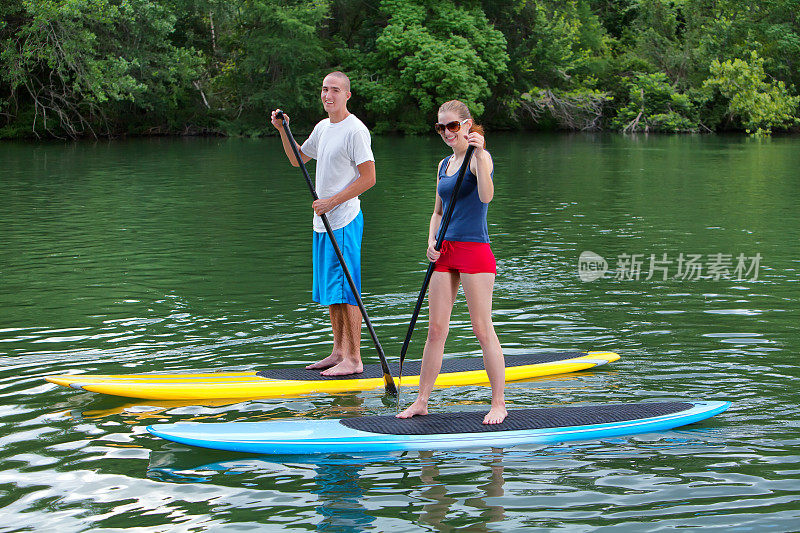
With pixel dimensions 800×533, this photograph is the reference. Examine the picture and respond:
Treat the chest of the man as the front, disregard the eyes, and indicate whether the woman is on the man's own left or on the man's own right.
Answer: on the man's own left

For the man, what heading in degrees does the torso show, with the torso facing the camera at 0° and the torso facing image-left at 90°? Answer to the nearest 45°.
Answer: approximately 45°
